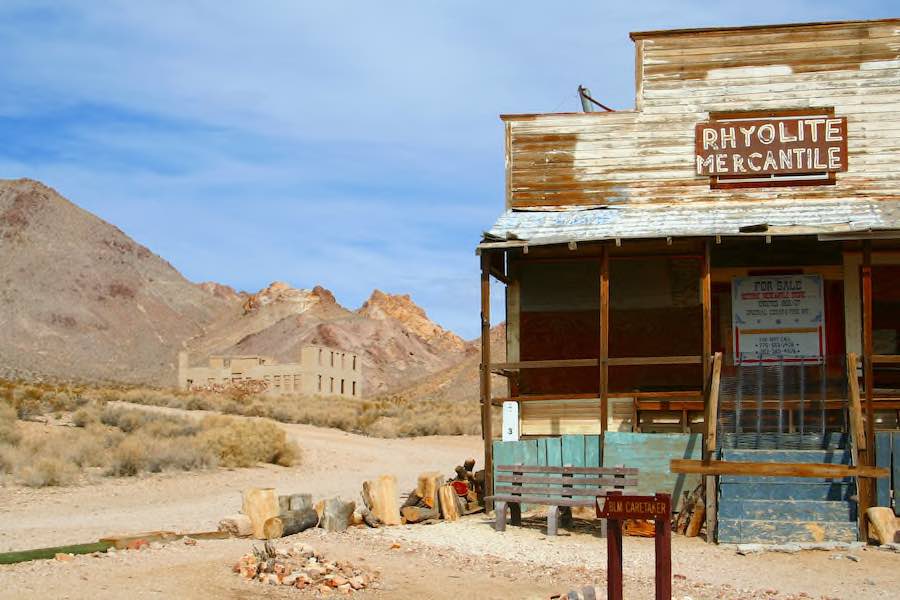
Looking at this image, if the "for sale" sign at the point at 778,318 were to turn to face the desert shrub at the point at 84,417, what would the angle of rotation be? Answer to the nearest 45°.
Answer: approximately 135° to its right

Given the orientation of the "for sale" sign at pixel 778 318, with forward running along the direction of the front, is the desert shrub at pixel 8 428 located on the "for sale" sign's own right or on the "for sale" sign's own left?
on the "for sale" sign's own right

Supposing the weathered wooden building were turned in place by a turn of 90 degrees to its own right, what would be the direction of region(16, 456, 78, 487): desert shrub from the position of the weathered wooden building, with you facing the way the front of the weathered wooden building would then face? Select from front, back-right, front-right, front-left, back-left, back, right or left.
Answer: front

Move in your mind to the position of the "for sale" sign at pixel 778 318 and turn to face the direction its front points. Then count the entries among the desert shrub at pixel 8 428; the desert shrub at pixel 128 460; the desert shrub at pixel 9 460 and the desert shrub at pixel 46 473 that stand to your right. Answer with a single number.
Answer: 4

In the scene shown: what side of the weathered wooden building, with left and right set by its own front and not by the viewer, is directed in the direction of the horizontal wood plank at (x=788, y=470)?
front

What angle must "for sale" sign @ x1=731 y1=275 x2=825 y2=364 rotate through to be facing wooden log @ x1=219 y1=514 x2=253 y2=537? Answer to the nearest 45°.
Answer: approximately 45° to its right

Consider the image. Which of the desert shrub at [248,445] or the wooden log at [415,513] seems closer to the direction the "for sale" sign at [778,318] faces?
the wooden log

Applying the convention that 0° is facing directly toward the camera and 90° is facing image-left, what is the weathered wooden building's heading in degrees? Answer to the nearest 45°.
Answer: approximately 0°

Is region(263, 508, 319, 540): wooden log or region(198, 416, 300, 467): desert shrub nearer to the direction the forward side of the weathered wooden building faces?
the wooden log

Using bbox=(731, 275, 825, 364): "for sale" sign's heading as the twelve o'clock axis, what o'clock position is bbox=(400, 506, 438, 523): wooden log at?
The wooden log is roughly at 2 o'clock from the "for sale" sign.

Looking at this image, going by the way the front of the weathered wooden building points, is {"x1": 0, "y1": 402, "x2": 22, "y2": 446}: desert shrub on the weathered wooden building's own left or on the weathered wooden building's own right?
on the weathered wooden building's own right
